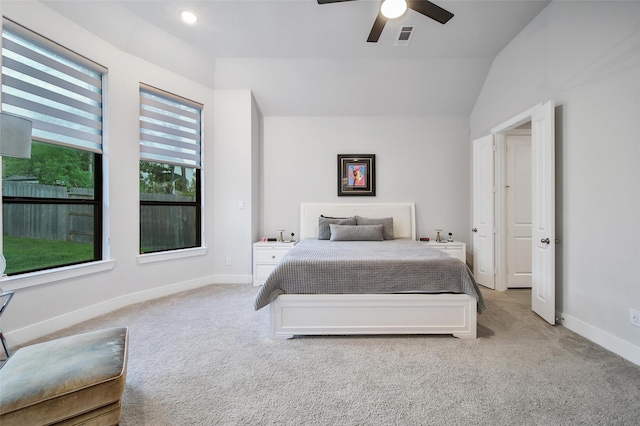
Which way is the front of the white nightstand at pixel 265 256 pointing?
toward the camera

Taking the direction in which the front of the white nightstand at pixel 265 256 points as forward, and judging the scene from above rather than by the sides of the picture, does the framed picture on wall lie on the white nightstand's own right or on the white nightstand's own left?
on the white nightstand's own left

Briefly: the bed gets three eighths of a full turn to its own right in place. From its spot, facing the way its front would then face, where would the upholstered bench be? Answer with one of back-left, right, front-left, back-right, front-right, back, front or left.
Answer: left

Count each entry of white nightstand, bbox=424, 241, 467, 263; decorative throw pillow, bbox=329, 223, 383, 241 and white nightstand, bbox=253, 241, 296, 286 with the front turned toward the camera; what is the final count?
3

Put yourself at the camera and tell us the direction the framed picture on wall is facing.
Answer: facing the viewer

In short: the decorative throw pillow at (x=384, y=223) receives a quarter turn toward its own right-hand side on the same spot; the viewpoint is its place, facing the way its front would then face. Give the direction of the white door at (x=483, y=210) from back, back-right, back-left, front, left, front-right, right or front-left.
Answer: back

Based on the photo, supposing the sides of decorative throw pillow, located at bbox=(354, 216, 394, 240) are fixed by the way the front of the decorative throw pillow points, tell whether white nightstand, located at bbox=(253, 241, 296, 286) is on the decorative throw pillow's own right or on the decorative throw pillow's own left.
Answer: on the decorative throw pillow's own right

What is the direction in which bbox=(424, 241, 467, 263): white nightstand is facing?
toward the camera

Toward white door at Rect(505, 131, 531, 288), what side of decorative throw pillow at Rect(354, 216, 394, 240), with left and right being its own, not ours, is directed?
left

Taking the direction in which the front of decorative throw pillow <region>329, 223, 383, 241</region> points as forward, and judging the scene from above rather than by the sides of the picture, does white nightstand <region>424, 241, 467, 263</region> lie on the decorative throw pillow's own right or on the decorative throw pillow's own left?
on the decorative throw pillow's own left

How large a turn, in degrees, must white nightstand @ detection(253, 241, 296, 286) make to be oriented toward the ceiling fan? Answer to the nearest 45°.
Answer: approximately 45° to its left

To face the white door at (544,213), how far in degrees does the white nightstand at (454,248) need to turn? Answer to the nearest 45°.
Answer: approximately 45° to its left

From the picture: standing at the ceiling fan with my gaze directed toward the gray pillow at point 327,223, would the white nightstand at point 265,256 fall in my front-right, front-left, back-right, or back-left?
front-left
